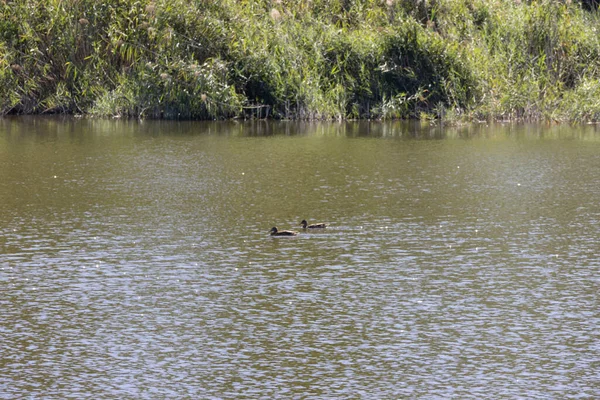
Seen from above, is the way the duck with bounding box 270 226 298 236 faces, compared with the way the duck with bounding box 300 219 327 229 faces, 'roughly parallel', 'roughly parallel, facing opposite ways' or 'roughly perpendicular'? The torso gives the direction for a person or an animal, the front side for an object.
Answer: roughly parallel

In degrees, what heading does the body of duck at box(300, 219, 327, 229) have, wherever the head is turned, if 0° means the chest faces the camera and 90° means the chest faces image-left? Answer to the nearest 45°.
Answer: approximately 90°

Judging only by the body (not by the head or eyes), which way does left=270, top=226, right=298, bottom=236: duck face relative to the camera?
to the viewer's left

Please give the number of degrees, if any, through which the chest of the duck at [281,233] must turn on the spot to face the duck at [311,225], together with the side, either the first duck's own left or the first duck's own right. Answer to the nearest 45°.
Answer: approximately 135° to the first duck's own right

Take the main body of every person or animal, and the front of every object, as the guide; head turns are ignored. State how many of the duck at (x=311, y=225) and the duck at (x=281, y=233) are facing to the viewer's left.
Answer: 2

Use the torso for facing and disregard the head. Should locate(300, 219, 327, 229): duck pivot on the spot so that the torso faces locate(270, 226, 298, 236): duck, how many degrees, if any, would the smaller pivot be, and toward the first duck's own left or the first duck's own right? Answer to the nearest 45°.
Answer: approximately 45° to the first duck's own left
